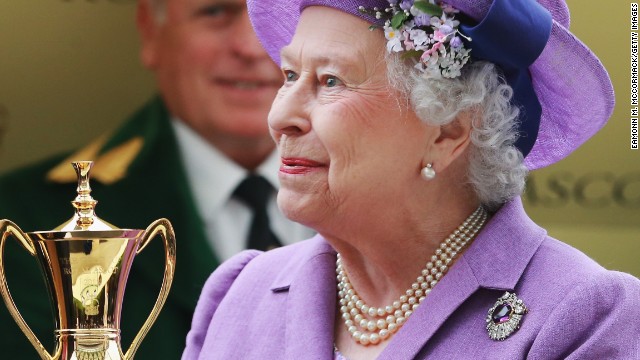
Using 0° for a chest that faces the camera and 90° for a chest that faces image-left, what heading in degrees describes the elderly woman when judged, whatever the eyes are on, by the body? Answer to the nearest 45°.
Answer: approximately 45°

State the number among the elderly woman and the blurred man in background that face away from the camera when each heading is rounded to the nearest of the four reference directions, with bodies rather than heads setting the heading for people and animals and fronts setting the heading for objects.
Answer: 0

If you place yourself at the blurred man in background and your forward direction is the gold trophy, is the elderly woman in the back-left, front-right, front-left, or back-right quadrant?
front-left

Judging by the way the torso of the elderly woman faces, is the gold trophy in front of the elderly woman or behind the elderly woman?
in front

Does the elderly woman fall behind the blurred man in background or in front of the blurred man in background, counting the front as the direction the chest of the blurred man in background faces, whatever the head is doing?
in front

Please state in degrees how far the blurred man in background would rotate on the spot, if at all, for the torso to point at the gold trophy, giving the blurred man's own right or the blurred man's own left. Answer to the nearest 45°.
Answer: approximately 45° to the blurred man's own right

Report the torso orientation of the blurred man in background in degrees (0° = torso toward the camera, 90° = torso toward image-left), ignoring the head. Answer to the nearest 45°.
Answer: approximately 315°

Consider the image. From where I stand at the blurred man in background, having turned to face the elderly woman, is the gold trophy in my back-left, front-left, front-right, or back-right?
front-right

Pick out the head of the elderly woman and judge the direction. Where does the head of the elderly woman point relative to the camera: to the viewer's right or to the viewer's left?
to the viewer's left
